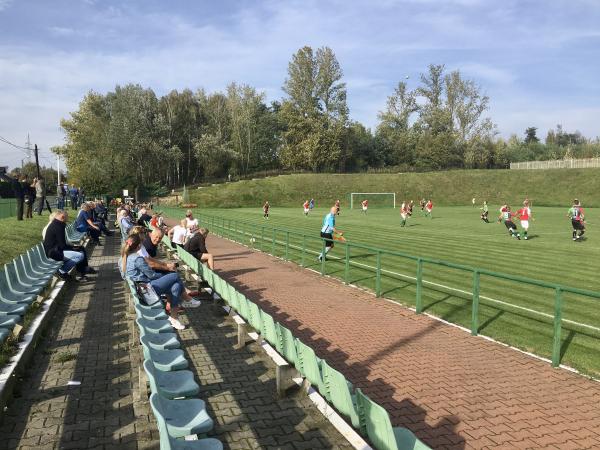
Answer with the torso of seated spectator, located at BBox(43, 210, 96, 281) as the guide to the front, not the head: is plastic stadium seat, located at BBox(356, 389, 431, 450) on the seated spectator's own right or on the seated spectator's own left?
on the seated spectator's own right

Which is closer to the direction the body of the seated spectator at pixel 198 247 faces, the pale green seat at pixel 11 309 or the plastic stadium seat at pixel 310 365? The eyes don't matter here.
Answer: the plastic stadium seat

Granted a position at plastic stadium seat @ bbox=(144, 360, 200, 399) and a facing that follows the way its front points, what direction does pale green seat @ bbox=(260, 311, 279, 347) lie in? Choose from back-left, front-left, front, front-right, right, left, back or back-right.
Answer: front-left

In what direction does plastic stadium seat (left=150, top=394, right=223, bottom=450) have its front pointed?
to the viewer's right

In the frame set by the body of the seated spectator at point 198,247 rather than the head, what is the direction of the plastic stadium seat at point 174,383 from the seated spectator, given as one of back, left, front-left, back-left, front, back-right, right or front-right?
right

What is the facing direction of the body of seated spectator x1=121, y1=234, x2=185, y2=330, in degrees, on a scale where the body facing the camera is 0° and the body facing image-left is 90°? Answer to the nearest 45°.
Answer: approximately 270°

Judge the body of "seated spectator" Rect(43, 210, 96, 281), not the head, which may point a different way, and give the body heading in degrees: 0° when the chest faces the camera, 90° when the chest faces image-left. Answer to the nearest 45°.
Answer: approximately 270°

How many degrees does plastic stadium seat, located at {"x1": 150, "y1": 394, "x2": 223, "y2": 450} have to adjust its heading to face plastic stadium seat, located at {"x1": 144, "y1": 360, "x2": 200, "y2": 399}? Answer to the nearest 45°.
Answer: approximately 90° to its left

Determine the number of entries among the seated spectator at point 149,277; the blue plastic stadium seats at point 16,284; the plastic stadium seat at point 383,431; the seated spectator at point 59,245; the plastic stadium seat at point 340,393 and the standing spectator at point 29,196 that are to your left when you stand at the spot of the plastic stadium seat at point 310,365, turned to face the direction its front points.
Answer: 4

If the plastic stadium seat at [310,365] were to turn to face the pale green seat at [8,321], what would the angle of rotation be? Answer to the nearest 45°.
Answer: approximately 135° to its left

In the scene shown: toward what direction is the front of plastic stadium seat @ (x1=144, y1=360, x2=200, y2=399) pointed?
to the viewer's right

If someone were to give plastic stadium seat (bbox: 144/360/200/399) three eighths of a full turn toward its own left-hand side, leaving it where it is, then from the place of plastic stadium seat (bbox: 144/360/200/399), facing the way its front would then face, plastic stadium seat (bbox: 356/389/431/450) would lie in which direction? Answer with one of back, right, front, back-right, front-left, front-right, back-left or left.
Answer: back

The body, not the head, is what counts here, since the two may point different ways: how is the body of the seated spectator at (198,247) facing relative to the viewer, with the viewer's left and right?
facing to the right of the viewer

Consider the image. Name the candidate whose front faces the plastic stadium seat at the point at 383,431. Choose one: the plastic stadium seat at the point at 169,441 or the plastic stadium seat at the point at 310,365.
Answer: the plastic stadium seat at the point at 169,441
